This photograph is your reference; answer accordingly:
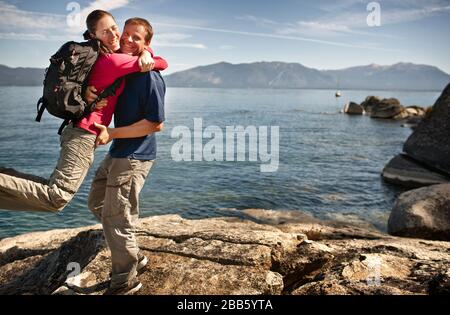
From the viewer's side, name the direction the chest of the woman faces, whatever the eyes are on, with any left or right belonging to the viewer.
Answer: facing to the right of the viewer

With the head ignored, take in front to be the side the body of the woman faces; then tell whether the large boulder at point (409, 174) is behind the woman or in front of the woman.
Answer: in front
